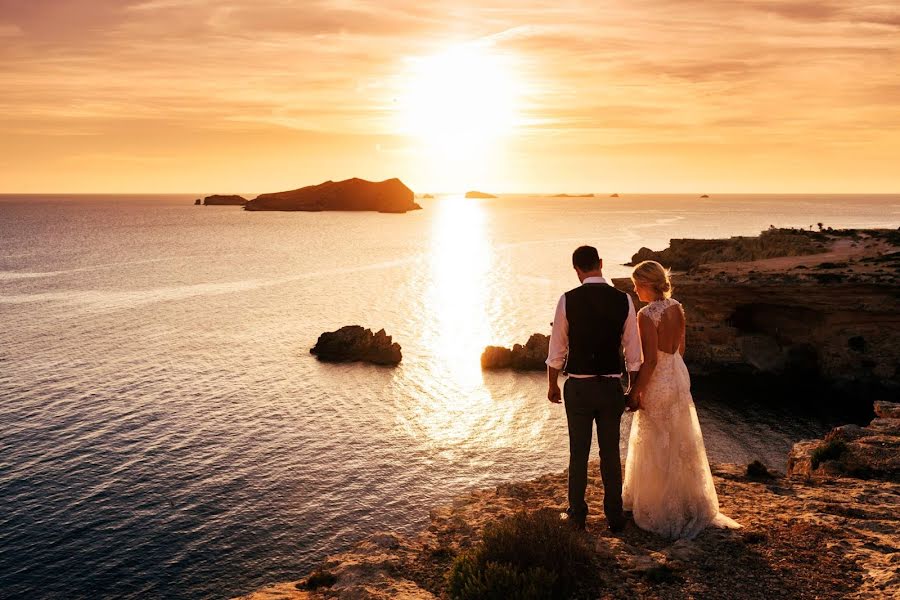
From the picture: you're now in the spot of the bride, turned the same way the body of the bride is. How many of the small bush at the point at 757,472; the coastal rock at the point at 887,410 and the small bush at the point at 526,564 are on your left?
1

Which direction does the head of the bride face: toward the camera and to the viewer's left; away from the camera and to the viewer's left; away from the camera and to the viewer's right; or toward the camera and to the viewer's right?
away from the camera and to the viewer's left

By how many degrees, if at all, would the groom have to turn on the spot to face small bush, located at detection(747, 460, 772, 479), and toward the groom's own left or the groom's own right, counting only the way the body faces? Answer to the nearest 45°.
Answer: approximately 45° to the groom's own right

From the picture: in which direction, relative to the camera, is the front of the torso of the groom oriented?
away from the camera

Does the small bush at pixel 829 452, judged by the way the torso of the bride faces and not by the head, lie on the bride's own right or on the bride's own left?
on the bride's own right

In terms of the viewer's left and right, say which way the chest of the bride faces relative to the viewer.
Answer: facing away from the viewer and to the left of the viewer
